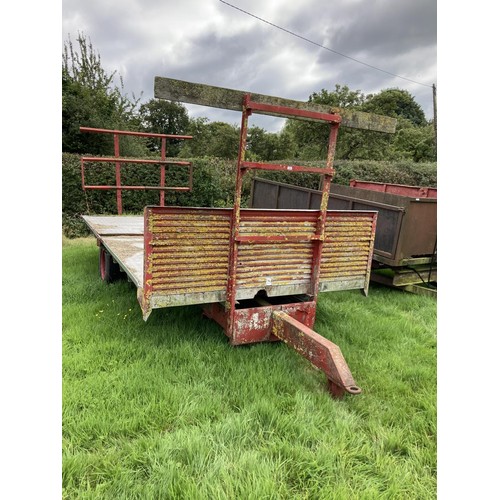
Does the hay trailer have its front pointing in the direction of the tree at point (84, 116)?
no

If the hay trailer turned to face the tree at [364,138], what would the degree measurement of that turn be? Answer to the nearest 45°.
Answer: approximately 135° to its left

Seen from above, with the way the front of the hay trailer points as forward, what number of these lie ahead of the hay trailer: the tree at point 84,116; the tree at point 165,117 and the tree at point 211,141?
0

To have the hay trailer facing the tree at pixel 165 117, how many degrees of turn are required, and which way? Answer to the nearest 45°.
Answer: approximately 135° to its left

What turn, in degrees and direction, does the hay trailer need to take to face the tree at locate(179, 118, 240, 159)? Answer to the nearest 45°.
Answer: approximately 135° to its left

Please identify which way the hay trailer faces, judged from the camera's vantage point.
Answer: facing the viewer and to the right of the viewer

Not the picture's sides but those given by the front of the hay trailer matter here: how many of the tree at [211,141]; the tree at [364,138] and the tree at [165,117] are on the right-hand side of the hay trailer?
0
